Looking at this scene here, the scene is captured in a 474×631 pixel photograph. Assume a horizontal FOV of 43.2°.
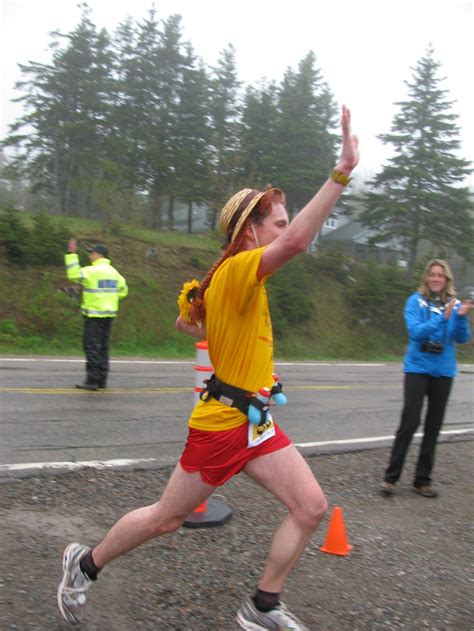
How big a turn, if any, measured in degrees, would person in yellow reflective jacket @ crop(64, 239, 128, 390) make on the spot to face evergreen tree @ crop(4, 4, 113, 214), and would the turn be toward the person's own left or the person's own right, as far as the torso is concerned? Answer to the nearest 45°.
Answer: approximately 45° to the person's own right

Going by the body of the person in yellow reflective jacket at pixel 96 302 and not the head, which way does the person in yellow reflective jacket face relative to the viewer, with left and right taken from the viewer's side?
facing away from the viewer and to the left of the viewer
